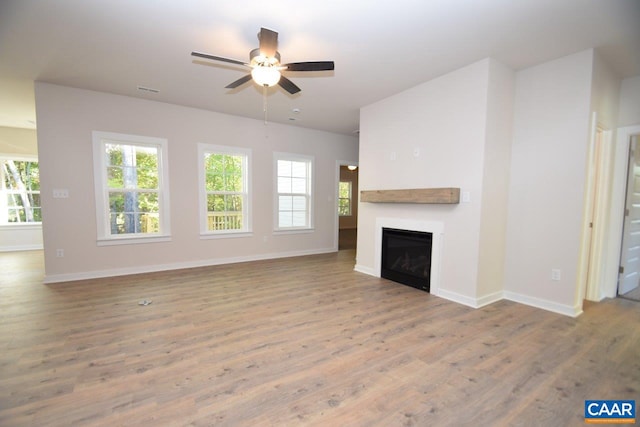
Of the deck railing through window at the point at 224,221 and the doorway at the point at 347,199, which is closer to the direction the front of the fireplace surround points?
the deck railing through window

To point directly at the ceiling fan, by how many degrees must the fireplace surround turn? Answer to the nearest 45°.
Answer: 0° — it already faces it

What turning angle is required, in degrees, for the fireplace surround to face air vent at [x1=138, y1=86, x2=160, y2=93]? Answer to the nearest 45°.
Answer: approximately 45° to its right

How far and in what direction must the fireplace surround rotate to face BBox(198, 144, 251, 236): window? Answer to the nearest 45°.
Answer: approximately 45° to its right

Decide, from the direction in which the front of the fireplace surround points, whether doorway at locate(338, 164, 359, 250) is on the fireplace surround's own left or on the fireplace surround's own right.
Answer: on the fireplace surround's own right

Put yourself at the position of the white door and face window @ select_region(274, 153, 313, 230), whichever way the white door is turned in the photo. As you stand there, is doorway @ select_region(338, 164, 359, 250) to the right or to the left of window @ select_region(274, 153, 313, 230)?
right

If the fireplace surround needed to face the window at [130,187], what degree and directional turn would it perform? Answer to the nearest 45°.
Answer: approximately 45° to its right

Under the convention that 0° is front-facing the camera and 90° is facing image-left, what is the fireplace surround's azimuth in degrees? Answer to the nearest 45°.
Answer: approximately 45°
